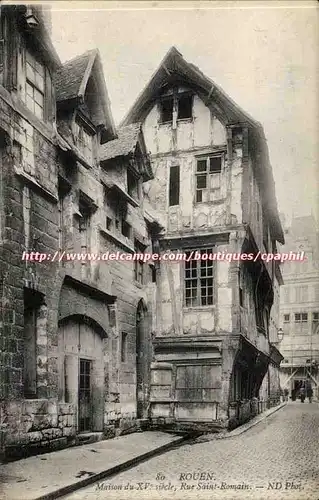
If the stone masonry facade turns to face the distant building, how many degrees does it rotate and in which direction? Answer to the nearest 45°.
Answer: approximately 45° to its left

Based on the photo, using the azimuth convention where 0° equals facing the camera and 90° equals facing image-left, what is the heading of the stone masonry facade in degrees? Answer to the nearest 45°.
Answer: approximately 315°

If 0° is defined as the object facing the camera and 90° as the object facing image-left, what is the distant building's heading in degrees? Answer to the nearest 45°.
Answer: approximately 0°
